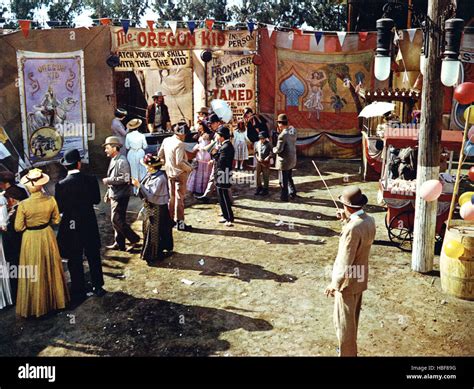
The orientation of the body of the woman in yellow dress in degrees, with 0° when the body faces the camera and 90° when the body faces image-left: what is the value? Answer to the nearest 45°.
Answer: approximately 180°

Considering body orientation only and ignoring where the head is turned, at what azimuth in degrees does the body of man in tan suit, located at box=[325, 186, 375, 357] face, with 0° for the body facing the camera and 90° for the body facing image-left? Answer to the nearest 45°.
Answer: approximately 135°

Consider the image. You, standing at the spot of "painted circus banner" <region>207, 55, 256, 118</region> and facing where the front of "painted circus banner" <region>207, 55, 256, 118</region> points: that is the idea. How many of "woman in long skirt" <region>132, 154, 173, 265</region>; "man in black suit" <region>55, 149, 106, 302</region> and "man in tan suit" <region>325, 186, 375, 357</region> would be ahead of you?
3

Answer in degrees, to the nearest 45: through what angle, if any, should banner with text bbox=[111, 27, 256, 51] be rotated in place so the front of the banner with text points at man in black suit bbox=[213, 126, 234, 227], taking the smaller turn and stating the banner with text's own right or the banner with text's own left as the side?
0° — it already faces them

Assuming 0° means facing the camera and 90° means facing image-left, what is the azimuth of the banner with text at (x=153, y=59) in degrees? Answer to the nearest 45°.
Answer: approximately 0°

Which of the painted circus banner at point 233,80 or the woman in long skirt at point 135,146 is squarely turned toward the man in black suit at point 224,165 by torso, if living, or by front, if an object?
the painted circus banner

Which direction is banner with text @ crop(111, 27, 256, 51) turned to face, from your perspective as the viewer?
facing the viewer

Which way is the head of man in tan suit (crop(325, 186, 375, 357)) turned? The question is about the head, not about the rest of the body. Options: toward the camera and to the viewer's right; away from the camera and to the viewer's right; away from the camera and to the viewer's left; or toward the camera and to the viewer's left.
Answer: away from the camera and to the viewer's left

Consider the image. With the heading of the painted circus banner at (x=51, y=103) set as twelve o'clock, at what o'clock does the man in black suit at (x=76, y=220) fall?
The man in black suit is roughly at 12 o'clock from the painted circus banner.

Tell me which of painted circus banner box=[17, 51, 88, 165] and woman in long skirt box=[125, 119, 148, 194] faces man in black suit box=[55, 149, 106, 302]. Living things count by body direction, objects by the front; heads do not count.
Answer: the painted circus banner

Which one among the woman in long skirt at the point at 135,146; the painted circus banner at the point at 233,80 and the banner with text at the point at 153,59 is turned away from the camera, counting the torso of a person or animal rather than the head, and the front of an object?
the woman in long skirt

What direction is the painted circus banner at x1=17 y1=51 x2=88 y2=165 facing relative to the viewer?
toward the camera
